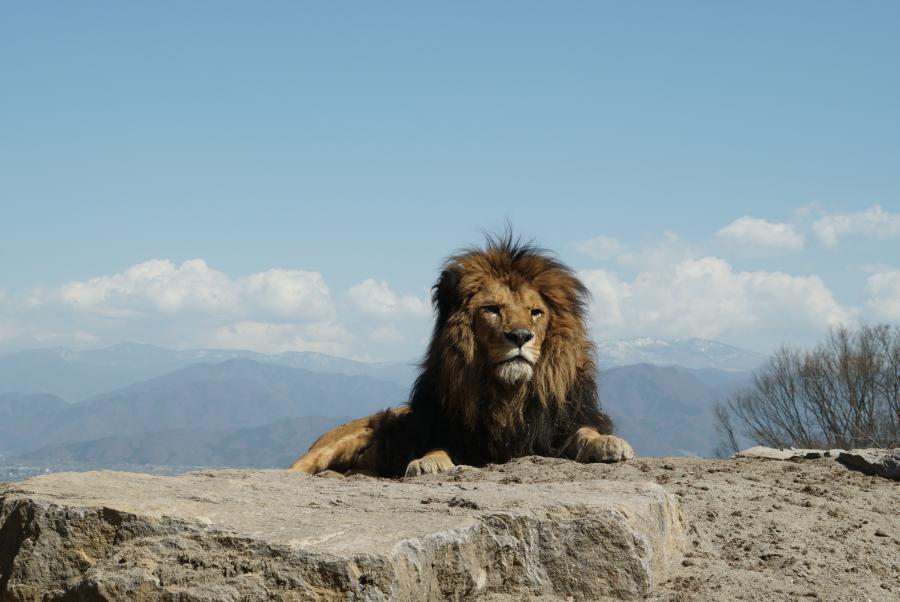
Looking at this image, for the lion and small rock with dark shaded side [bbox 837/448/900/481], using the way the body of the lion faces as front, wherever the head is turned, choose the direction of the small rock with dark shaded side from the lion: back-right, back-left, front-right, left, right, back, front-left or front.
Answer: front-left

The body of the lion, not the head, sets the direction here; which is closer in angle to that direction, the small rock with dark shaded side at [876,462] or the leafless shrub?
the small rock with dark shaded side

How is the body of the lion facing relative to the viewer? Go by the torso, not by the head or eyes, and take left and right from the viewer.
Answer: facing the viewer and to the right of the viewer

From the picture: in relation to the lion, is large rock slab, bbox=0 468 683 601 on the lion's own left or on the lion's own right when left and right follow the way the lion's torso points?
on the lion's own right

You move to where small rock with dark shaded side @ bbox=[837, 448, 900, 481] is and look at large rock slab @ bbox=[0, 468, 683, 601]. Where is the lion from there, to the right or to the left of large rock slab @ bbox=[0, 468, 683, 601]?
right

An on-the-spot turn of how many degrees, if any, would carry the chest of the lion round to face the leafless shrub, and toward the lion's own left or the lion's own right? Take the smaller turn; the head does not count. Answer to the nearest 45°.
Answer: approximately 90° to the lion's own left
